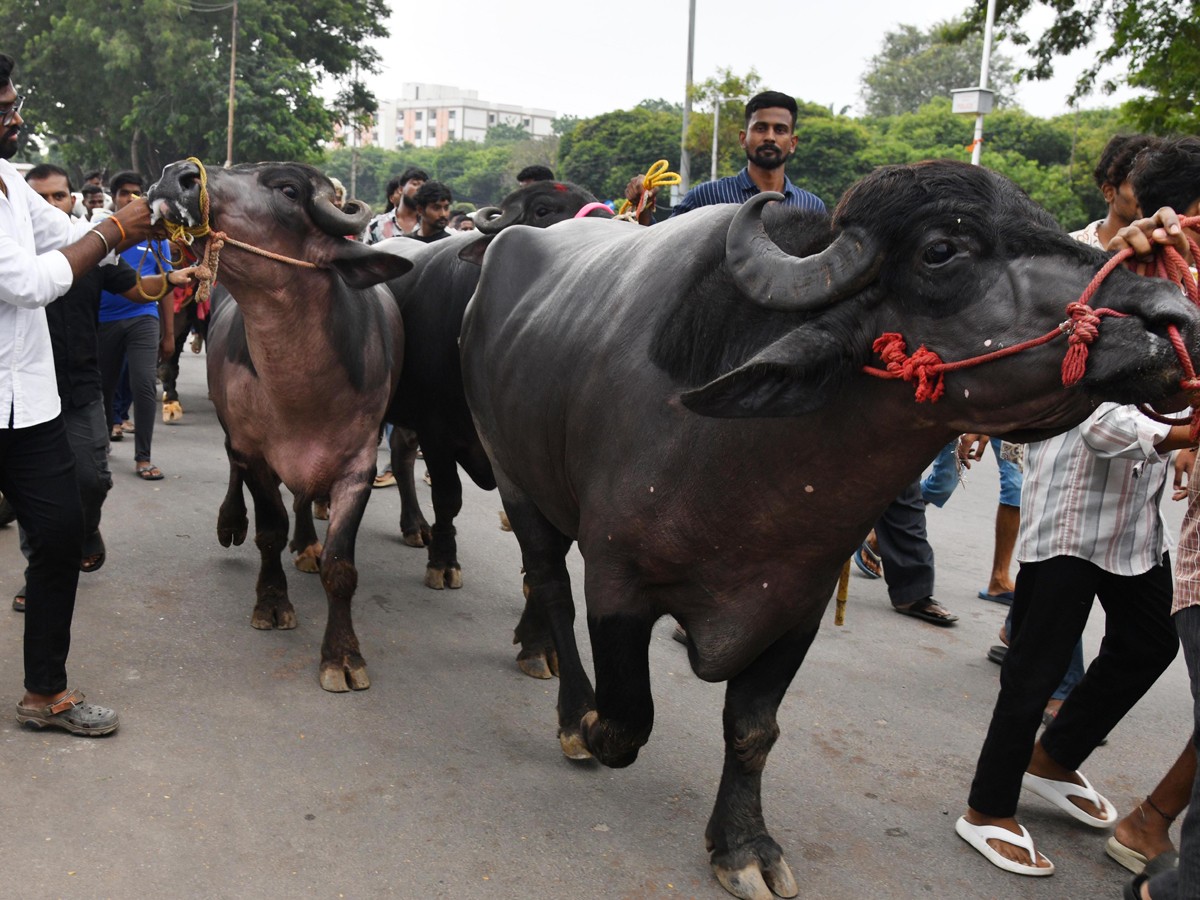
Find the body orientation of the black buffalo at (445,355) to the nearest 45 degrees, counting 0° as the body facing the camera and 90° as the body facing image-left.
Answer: approximately 315°

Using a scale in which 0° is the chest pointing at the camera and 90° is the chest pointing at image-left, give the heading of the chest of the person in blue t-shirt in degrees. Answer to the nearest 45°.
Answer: approximately 0°

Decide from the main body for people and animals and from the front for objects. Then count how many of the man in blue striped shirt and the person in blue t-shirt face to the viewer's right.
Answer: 0

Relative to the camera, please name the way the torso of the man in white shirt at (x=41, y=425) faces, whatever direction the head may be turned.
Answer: to the viewer's right

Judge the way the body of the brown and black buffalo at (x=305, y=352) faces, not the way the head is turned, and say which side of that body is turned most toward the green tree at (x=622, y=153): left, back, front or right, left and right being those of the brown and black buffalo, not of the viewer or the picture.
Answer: back

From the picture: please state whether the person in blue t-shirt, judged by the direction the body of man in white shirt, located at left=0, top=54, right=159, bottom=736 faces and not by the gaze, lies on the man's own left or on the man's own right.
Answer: on the man's own left

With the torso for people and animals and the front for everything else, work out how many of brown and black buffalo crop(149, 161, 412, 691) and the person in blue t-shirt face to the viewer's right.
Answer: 0

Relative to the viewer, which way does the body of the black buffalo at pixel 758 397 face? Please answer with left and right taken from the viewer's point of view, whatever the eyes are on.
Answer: facing the viewer and to the right of the viewer

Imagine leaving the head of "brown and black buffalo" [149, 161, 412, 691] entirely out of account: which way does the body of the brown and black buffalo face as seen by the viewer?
toward the camera

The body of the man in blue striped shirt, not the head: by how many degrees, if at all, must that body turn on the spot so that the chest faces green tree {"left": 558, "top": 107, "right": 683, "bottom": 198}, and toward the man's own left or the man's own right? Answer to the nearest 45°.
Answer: approximately 180°

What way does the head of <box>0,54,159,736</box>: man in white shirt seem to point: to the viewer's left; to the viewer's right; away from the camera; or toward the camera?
to the viewer's right
